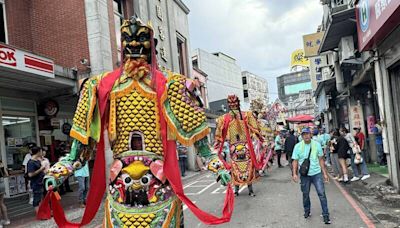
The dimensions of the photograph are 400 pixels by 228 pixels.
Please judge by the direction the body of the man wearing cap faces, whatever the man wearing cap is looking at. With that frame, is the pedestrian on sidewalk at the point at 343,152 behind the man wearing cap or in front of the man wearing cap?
behind

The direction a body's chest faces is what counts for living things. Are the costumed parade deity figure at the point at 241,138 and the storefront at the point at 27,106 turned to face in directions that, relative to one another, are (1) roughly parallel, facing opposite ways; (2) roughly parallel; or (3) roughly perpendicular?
roughly perpendicular

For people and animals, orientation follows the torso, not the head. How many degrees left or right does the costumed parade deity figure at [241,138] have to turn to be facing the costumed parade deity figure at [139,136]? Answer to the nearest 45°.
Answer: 0° — it already faces it

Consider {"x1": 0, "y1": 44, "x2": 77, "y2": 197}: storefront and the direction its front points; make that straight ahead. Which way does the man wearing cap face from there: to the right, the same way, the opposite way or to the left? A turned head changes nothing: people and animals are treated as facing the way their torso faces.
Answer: to the right

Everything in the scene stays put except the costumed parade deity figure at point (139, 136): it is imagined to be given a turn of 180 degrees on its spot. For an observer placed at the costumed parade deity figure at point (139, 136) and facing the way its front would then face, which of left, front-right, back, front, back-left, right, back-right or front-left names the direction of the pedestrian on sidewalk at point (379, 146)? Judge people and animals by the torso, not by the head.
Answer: front-right

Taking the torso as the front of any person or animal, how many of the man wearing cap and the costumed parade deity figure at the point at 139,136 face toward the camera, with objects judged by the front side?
2

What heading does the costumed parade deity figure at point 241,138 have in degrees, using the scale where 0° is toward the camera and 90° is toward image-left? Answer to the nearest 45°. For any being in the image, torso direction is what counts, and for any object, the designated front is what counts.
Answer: approximately 0°
